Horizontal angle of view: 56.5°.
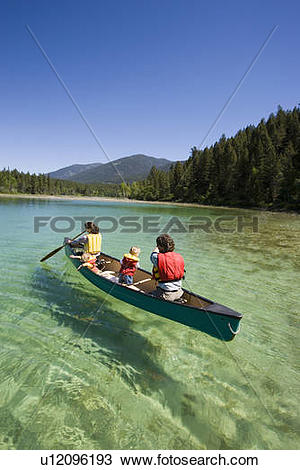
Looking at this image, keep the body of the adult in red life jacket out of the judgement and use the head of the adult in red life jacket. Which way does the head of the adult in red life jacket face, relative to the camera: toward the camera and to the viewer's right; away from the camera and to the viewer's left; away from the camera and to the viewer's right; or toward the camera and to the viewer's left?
away from the camera and to the viewer's left

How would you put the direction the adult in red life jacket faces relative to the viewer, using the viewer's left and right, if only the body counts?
facing away from the viewer and to the left of the viewer

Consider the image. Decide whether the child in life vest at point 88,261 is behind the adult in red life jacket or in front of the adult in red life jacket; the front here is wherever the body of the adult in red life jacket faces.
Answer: in front
